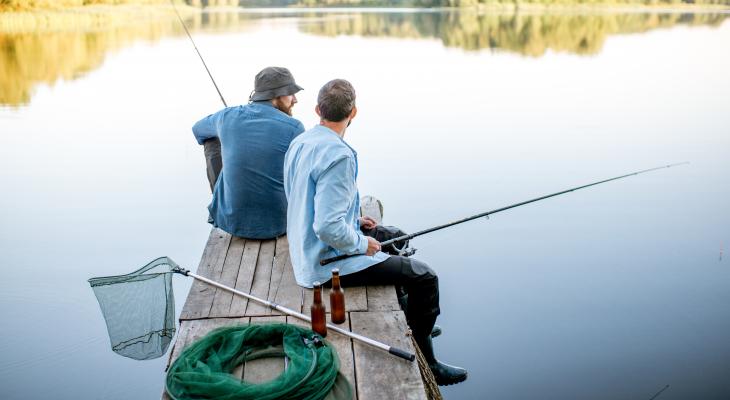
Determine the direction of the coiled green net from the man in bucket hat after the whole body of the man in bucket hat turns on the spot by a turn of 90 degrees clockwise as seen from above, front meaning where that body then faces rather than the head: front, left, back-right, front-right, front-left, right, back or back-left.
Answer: right

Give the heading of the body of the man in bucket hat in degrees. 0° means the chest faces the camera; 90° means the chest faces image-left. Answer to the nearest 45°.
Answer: approximately 180°

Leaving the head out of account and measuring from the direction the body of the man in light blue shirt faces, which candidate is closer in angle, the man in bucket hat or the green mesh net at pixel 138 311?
the man in bucket hat

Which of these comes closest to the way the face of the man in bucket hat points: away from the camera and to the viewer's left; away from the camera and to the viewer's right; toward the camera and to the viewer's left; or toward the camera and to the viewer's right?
away from the camera and to the viewer's right

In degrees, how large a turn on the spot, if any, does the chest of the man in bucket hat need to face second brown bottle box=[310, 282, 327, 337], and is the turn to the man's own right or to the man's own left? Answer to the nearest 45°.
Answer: approximately 180°

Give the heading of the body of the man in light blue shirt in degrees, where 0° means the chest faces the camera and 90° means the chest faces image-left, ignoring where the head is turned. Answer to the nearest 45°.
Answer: approximately 225°

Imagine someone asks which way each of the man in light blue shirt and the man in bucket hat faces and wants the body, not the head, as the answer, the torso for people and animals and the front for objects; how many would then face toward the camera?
0

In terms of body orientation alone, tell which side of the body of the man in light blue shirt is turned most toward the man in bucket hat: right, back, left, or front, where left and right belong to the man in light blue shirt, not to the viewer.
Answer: left
